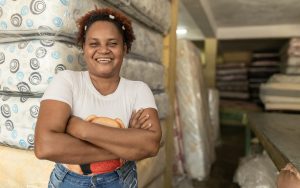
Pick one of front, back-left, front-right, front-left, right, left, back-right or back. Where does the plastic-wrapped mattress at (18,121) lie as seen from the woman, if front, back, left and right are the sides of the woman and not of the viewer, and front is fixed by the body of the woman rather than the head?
back-right

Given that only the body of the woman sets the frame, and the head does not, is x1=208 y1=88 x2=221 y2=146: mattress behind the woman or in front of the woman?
behind

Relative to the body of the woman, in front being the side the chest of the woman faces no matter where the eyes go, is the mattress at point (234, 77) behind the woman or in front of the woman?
behind

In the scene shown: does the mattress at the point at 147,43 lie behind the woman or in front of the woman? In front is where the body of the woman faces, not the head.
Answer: behind

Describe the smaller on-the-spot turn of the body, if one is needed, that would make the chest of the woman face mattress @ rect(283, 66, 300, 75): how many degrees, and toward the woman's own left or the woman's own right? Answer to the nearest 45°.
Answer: approximately 135° to the woman's own left

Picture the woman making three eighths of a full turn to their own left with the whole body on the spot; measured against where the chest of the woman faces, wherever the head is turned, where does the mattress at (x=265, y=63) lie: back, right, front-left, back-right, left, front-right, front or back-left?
front

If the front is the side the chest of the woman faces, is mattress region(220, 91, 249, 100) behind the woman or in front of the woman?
behind

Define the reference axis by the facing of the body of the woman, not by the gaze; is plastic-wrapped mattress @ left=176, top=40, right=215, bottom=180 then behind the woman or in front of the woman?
behind

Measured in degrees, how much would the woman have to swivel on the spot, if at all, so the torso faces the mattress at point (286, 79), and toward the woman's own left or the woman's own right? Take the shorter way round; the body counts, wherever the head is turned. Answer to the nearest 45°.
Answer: approximately 135° to the woman's own left

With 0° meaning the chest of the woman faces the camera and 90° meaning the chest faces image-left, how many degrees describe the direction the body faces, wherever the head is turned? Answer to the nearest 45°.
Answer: approximately 0°
